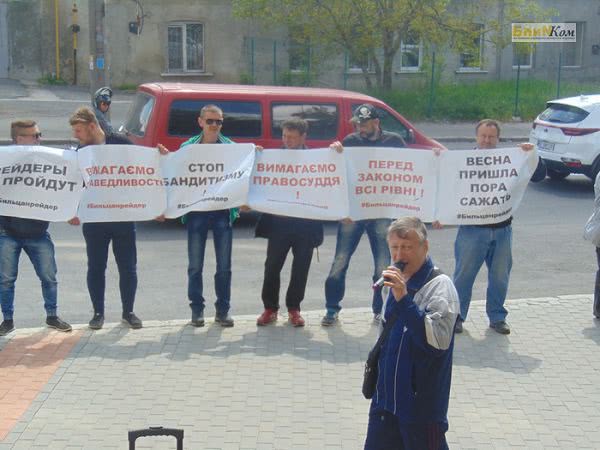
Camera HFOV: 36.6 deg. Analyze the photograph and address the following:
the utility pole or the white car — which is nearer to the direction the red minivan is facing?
the white car

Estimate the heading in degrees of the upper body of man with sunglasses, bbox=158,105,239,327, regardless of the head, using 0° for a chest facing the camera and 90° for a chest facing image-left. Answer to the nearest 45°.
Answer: approximately 0°

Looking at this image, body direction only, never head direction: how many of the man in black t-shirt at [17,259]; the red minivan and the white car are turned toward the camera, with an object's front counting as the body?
1

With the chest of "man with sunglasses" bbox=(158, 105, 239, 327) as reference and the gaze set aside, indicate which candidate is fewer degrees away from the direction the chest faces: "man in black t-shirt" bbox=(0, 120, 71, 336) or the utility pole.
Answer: the man in black t-shirt

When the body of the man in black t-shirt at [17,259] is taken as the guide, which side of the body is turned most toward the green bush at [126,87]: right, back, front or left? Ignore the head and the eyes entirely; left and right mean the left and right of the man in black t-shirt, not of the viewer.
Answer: back

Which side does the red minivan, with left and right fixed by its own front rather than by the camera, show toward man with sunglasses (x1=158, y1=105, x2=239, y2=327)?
right

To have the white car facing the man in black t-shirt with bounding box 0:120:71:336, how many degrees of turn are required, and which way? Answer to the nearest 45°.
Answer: approximately 180°

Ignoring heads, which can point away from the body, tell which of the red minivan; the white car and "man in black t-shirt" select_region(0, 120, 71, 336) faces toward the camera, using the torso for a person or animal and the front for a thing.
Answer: the man in black t-shirt

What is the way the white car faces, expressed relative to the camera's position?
facing away from the viewer and to the right of the viewer

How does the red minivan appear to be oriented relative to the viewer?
to the viewer's right

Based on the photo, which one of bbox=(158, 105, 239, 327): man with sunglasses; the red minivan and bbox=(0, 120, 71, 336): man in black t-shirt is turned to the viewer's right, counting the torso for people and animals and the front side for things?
the red minivan

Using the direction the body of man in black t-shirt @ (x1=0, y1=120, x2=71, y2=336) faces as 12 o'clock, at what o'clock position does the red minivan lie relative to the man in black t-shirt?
The red minivan is roughly at 7 o'clock from the man in black t-shirt.

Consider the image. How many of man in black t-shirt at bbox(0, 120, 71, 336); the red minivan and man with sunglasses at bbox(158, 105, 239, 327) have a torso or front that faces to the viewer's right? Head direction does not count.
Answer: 1

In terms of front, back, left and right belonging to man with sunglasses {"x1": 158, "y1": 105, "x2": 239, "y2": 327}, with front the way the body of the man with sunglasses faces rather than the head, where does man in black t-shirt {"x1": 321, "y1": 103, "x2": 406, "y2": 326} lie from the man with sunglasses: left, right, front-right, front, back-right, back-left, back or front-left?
left
